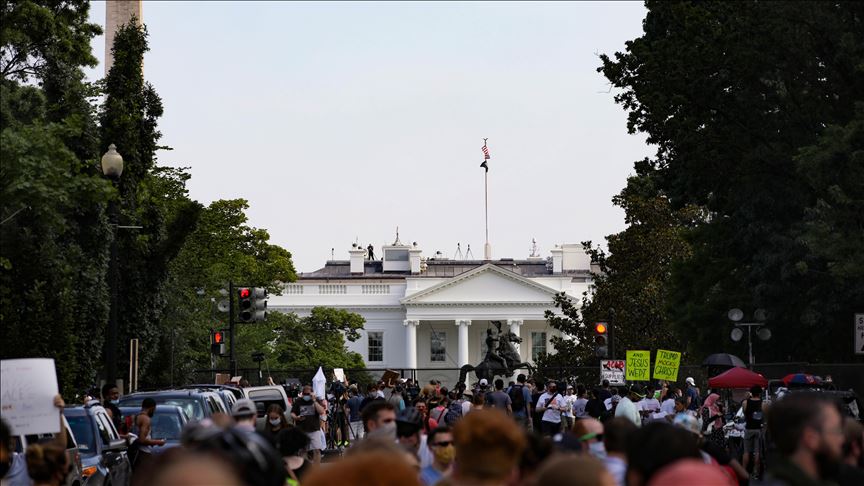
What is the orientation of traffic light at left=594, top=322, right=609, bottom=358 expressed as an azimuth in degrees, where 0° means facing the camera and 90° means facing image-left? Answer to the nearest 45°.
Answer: approximately 0°

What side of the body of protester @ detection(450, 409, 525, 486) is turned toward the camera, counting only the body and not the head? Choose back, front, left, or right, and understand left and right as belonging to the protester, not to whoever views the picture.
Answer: back

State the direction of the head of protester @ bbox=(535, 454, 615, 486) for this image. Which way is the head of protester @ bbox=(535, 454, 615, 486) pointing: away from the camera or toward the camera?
away from the camera

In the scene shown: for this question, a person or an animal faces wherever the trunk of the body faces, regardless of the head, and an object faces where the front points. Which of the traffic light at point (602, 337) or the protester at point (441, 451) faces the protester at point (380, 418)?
the traffic light

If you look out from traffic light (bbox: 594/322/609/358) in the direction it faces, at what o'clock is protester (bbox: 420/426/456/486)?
The protester is roughly at 12 o'clock from the traffic light.

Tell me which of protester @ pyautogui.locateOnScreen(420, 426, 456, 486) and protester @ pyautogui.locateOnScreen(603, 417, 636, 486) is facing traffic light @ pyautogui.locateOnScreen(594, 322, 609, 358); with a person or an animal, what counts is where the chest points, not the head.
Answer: protester @ pyautogui.locateOnScreen(603, 417, 636, 486)

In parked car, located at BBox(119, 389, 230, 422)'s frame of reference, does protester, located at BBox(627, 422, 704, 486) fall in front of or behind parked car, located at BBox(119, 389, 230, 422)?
in front

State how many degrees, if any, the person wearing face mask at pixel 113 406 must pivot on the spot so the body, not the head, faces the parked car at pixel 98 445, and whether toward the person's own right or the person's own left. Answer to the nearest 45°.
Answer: approximately 45° to the person's own right

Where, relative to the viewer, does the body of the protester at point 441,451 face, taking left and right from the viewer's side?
facing the viewer and to the right of the viewer

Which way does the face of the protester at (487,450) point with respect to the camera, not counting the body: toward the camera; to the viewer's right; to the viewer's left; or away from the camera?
away from the camera

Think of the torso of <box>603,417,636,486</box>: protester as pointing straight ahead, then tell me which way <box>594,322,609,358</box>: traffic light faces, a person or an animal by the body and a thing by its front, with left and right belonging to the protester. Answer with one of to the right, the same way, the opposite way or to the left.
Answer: the opposite way
